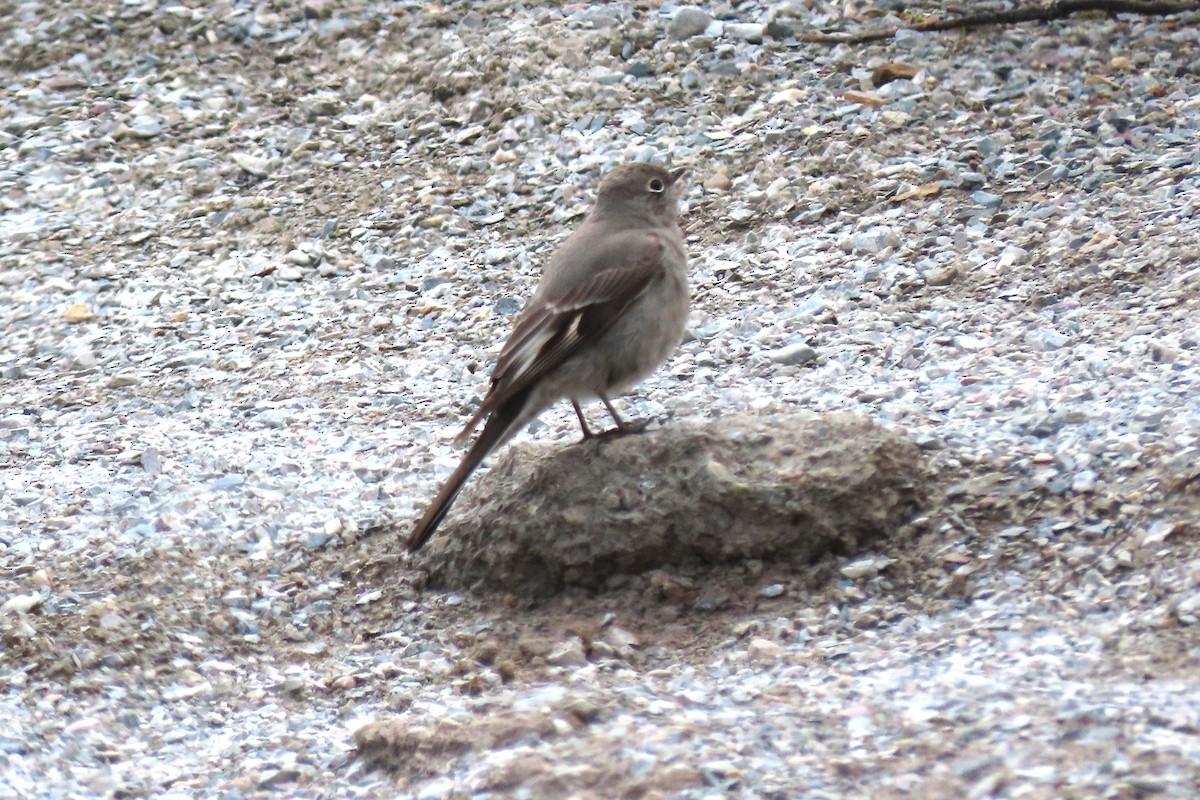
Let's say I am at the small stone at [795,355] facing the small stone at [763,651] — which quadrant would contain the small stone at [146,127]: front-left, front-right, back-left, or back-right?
back-right

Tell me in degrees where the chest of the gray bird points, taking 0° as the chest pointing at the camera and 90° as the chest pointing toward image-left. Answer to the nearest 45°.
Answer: approximately 270°

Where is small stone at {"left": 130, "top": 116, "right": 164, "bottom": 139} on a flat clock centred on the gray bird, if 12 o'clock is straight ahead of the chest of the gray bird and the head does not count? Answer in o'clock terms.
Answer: The small stone is roughly at 8 o'clock from the gray bird.

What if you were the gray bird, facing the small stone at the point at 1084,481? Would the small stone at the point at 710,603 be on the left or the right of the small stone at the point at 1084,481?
right

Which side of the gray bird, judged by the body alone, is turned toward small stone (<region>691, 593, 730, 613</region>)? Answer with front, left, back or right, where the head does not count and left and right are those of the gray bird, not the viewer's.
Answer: right

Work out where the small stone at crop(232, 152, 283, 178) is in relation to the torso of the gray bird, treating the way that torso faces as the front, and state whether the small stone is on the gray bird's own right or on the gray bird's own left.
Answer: on the gray bird's own left

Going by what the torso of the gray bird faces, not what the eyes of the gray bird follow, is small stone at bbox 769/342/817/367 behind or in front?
in front

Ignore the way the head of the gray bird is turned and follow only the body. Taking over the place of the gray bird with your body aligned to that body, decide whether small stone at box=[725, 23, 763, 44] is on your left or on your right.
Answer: on your left

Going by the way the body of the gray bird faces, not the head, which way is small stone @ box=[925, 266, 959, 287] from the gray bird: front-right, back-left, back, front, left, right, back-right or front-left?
front-left

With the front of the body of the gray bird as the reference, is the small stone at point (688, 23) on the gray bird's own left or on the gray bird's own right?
on the gray bird's own left

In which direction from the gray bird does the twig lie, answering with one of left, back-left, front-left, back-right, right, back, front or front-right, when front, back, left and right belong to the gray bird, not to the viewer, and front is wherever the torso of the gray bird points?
front-left

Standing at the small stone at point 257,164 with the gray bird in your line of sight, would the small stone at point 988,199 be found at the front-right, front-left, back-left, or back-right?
front-left

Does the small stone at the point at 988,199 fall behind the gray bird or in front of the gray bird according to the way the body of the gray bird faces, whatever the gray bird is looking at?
in front

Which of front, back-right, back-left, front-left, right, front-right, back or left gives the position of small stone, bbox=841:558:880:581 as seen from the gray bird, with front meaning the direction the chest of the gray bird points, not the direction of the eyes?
front-right

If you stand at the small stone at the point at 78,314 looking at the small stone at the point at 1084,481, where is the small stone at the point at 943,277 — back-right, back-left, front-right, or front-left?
front-left
